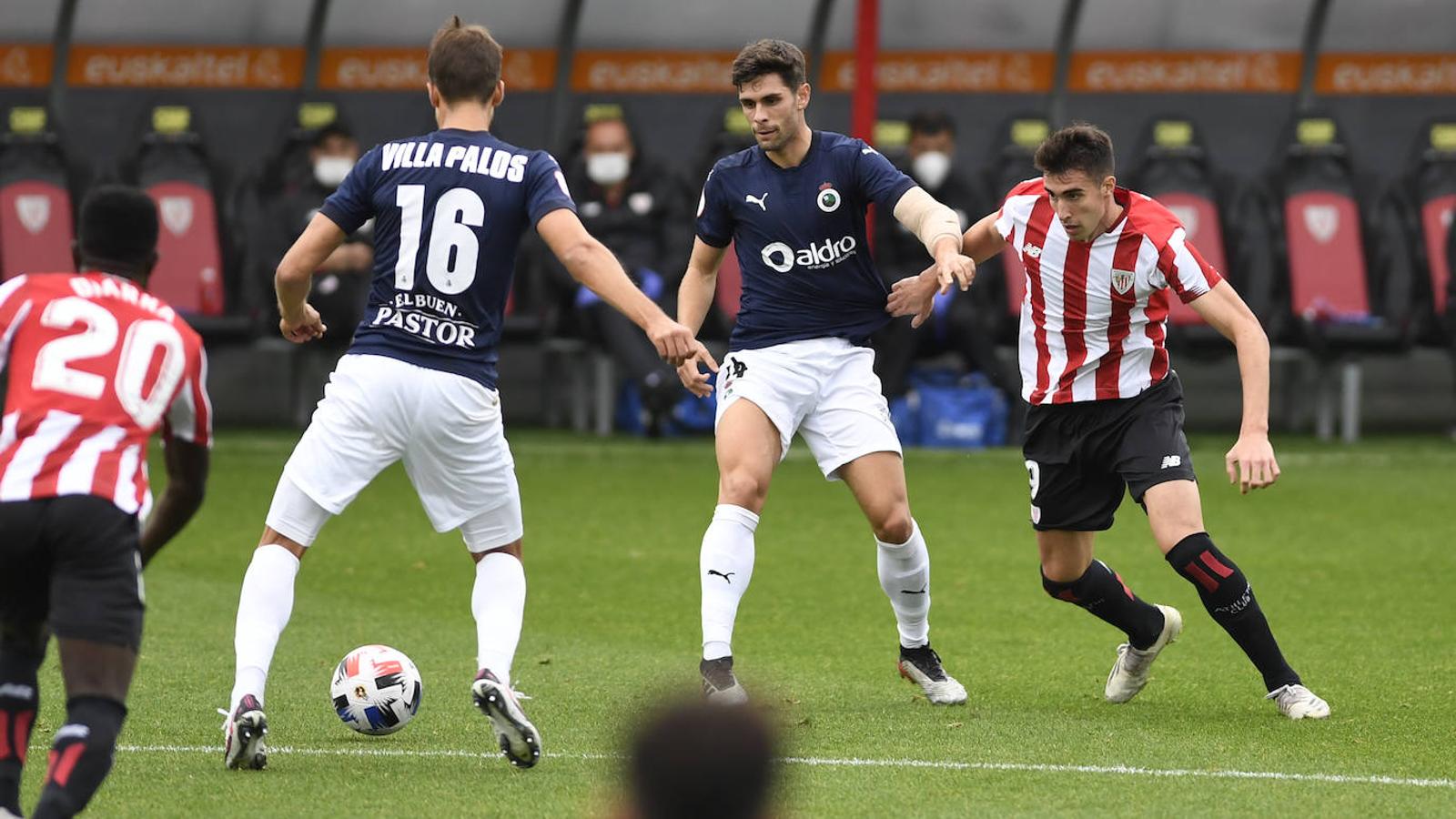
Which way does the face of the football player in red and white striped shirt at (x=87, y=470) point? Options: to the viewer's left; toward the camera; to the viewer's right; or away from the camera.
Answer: away from the camera

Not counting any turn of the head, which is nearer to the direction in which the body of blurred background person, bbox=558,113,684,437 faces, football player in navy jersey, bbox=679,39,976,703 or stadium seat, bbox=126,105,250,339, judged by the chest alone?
the football player in navy jersey

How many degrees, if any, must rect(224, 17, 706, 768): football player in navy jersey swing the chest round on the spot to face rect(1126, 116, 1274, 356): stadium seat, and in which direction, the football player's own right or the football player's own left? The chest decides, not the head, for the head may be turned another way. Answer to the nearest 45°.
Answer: approximately 45° to the football player's own right

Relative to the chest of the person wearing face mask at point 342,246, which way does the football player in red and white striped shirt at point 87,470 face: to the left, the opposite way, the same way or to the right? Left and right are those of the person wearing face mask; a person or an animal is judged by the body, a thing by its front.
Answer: the opposite way

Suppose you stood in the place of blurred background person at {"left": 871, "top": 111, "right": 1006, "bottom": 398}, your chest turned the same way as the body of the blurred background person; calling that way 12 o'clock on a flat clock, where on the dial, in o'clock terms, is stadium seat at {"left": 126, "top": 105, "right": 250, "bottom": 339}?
The stadium seat is roughly at 3 o'clock from the blurred background person.

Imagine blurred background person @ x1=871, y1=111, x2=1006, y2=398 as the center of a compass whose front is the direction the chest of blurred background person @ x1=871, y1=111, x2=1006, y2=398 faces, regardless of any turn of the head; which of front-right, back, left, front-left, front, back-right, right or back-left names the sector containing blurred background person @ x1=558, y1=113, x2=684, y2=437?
right

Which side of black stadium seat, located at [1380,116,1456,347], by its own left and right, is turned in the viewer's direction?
front

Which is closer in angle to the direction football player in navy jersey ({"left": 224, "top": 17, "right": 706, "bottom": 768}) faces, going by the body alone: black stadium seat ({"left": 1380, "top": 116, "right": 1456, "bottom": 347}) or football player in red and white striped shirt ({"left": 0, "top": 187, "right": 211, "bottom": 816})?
the black stadium seat

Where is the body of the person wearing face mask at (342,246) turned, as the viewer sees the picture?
toward the camera

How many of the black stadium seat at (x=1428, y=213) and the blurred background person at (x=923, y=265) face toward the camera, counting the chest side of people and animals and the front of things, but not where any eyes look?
2

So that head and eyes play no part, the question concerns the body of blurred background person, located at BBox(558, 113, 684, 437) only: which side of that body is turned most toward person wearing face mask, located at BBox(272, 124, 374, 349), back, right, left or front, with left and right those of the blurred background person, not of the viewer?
right

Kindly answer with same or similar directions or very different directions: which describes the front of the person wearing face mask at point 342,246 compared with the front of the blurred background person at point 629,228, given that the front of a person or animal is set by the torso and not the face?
same or similar directions

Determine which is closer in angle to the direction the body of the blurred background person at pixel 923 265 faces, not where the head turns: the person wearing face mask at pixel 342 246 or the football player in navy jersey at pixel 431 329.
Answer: the football player in navy jersey

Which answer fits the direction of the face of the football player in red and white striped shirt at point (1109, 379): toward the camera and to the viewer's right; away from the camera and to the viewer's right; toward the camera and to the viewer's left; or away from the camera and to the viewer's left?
toward the camera and to the viewer's left

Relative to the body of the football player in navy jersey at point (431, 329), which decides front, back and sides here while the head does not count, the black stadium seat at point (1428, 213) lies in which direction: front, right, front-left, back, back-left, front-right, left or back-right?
front-right

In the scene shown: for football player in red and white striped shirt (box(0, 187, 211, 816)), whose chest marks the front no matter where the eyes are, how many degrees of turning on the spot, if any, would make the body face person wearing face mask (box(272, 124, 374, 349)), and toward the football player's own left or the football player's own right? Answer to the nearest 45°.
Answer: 0° — they already face them

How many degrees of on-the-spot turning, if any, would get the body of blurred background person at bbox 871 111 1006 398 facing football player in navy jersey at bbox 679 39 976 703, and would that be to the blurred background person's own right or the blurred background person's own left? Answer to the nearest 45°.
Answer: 0° — they already face them

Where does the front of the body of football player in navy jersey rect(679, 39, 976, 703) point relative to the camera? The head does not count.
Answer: toward the camera

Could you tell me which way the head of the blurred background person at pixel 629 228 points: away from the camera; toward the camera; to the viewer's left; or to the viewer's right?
toward the camera

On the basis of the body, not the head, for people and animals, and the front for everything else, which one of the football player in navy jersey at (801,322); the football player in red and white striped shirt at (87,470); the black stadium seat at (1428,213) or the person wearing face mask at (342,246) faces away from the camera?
the football player in red and white striped shirt

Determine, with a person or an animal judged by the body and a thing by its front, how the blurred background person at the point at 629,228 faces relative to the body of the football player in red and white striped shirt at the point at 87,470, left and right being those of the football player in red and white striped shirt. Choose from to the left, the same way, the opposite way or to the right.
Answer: the opposite way

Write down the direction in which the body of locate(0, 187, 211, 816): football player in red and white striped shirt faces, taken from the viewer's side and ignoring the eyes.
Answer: away from the camera
